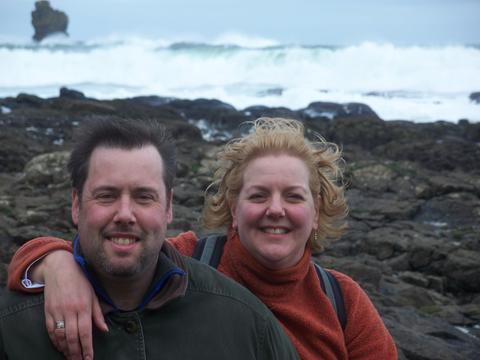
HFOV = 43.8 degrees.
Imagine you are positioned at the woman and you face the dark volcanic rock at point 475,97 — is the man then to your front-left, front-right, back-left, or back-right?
back-left

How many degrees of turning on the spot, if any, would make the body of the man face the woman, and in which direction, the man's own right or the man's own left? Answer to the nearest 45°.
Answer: approximately 135° to the man's own left

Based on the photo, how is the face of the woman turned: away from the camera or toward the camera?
toward the camera

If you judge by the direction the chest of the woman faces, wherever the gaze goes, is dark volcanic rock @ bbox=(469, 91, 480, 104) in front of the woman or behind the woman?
behind

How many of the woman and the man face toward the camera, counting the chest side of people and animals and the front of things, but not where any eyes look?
2

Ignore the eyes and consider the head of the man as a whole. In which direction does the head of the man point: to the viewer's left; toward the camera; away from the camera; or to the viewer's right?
toward the camera

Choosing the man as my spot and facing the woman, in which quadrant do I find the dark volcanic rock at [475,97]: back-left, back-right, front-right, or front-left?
front-left

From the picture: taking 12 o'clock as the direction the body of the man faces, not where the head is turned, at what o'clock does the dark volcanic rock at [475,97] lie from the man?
The dark volcanic rock is roughly at 7 o'clock from the man.

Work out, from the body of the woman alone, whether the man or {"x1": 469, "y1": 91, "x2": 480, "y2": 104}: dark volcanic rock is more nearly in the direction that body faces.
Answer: the man

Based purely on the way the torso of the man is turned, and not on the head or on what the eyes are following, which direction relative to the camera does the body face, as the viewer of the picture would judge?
toward the camera

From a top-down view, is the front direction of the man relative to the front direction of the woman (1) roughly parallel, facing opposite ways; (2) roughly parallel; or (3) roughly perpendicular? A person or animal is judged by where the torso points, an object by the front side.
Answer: roughly parallel
